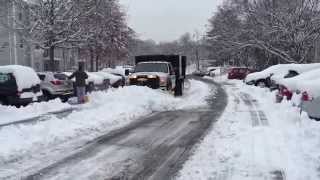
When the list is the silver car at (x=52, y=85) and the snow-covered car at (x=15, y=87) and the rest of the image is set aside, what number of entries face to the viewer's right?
0
